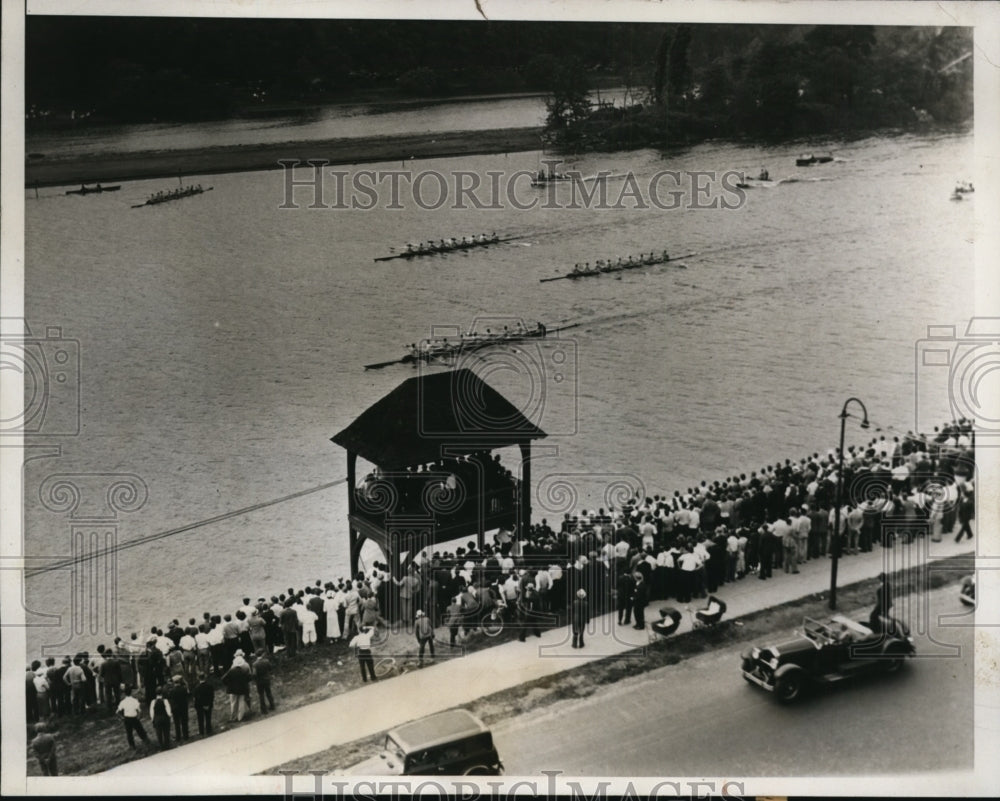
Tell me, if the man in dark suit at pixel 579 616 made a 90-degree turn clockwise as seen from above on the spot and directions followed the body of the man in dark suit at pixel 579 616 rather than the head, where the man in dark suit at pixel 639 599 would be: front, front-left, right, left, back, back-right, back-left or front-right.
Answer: front

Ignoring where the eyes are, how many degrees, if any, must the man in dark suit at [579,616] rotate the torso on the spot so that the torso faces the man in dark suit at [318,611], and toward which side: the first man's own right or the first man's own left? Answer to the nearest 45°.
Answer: approximately 90° to the first man's own left

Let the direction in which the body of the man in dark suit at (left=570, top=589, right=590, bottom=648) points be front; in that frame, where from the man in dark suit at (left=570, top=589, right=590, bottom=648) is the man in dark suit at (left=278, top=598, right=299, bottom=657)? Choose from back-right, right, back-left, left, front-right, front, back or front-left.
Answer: left

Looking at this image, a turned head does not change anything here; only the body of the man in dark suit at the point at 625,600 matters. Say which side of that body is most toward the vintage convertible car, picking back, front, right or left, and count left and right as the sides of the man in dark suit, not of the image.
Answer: right

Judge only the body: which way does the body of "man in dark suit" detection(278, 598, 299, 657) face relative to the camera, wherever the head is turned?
away from the camera

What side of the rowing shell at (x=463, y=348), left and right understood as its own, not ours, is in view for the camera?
left

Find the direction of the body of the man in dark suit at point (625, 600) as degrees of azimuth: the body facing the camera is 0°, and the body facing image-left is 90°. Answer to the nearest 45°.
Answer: approximately 180°

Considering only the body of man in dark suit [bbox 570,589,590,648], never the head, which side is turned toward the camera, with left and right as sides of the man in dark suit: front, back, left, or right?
back

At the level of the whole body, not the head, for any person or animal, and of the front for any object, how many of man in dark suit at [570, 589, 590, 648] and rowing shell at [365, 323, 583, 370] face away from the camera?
1
